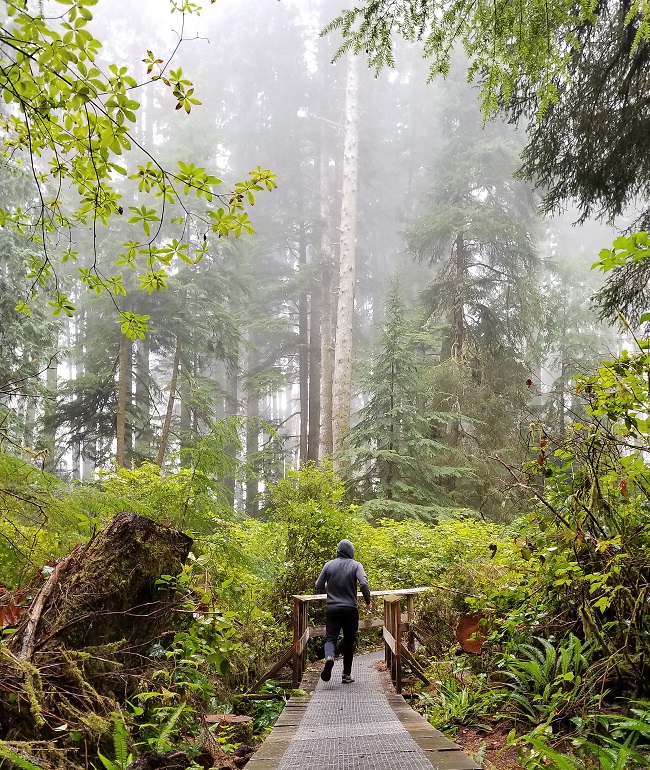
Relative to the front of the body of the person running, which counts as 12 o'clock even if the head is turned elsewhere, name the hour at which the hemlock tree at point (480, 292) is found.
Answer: The hemlock tree is roughly at 1 o'clock from the person running.

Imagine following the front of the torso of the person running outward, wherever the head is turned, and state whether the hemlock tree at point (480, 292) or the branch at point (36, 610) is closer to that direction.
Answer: the hemlock tree

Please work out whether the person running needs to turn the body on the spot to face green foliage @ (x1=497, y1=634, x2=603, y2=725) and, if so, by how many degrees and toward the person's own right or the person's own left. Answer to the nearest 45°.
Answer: approximately 135° to the person's own right

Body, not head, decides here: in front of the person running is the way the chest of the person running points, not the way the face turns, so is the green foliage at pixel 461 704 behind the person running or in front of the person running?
behind

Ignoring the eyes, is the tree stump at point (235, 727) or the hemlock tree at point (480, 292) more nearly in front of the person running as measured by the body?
the hemlock tree

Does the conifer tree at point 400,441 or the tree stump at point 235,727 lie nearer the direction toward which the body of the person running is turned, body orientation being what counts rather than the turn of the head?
the conifer tree

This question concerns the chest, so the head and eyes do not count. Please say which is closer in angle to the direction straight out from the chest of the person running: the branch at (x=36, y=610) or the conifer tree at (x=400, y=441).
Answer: the conifer tree

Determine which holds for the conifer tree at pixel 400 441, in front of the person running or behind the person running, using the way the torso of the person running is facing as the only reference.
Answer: in front

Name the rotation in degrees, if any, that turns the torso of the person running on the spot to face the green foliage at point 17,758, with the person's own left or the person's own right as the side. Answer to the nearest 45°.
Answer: approximately 180°

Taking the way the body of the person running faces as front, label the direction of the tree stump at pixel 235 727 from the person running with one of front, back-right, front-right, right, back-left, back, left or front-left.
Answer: back-left

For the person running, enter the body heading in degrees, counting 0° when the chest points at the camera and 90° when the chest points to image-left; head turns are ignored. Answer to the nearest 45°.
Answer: approximately 180°

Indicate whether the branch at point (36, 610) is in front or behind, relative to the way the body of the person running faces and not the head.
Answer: behind
